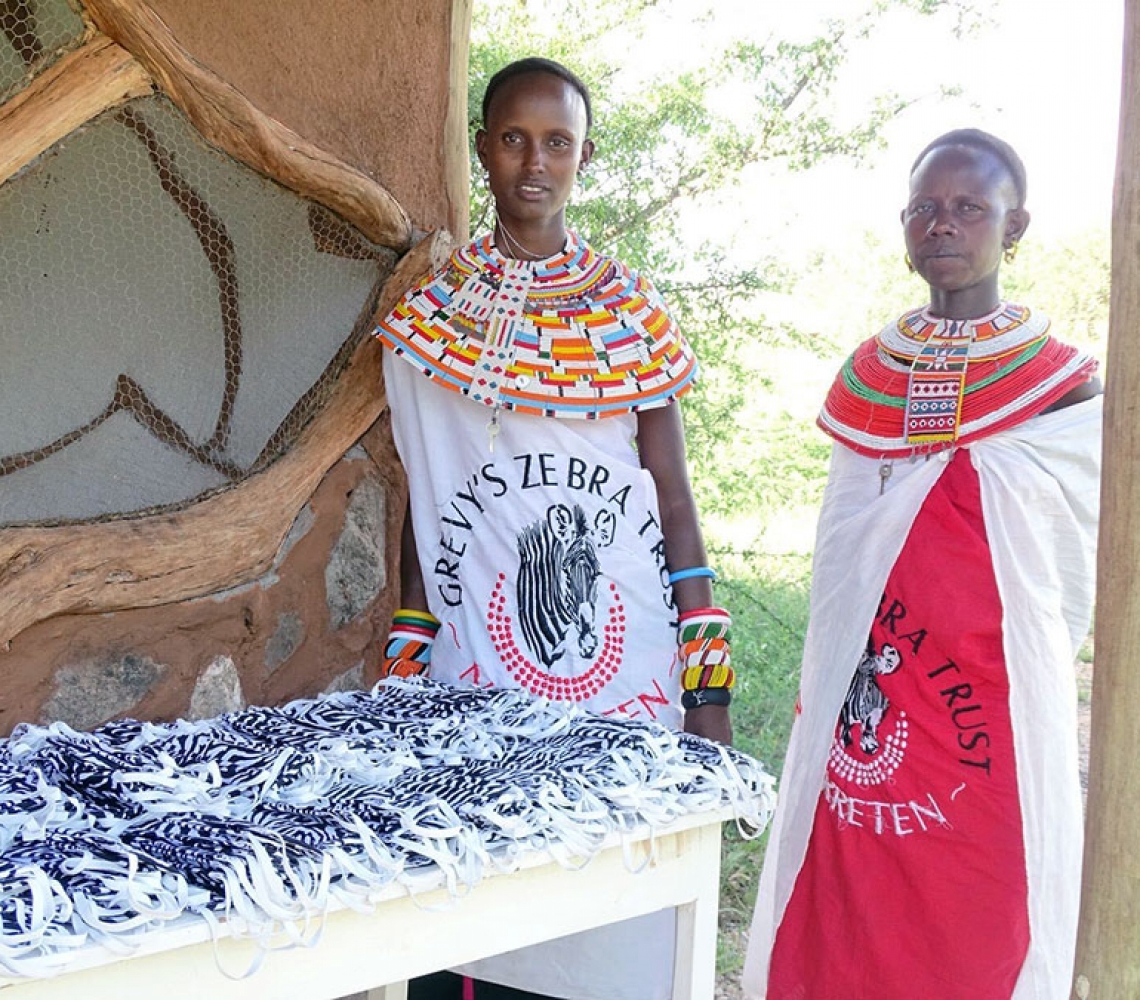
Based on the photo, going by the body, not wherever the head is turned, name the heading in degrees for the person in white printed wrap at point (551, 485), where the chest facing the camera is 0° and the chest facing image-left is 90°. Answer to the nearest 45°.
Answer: approximately 0°

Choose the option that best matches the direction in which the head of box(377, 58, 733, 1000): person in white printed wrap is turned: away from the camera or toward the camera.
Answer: toward the camera

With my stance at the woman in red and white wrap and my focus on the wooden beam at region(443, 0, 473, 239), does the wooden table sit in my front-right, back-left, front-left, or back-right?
front-left

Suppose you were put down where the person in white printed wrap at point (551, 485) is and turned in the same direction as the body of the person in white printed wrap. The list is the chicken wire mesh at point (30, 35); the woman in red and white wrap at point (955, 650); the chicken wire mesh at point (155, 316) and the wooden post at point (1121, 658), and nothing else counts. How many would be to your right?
2

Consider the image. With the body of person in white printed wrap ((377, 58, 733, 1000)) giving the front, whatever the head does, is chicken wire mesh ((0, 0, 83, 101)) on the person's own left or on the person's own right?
on the person's own right

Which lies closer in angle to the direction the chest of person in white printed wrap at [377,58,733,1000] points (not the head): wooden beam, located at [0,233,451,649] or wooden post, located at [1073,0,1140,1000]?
the wooden post

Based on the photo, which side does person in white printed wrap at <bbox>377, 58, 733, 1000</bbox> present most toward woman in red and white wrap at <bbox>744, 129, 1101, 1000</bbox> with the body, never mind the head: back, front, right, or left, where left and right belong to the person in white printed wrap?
left

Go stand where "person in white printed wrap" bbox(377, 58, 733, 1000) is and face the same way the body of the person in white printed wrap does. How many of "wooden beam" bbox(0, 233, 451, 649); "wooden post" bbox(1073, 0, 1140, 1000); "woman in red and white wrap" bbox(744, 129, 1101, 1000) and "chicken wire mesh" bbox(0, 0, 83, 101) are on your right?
2

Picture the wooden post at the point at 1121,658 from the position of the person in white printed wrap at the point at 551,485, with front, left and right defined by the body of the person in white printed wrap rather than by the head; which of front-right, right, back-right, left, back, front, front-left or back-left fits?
front-left

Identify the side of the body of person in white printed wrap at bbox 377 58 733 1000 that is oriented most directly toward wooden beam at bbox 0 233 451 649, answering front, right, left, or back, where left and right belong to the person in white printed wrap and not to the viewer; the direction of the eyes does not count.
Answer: right

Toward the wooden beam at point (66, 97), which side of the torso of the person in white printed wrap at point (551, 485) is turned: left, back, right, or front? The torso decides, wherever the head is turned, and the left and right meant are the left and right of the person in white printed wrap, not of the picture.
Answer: right

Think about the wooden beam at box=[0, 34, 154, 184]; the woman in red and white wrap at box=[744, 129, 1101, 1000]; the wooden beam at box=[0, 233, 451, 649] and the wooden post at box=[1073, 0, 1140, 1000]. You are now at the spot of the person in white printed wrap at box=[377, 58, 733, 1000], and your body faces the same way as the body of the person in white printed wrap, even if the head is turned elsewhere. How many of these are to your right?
2
